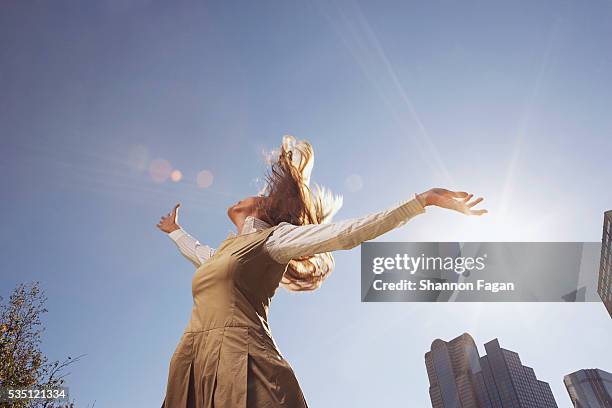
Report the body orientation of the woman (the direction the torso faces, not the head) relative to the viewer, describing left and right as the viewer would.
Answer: facing the viewer and to the left of the viewer
